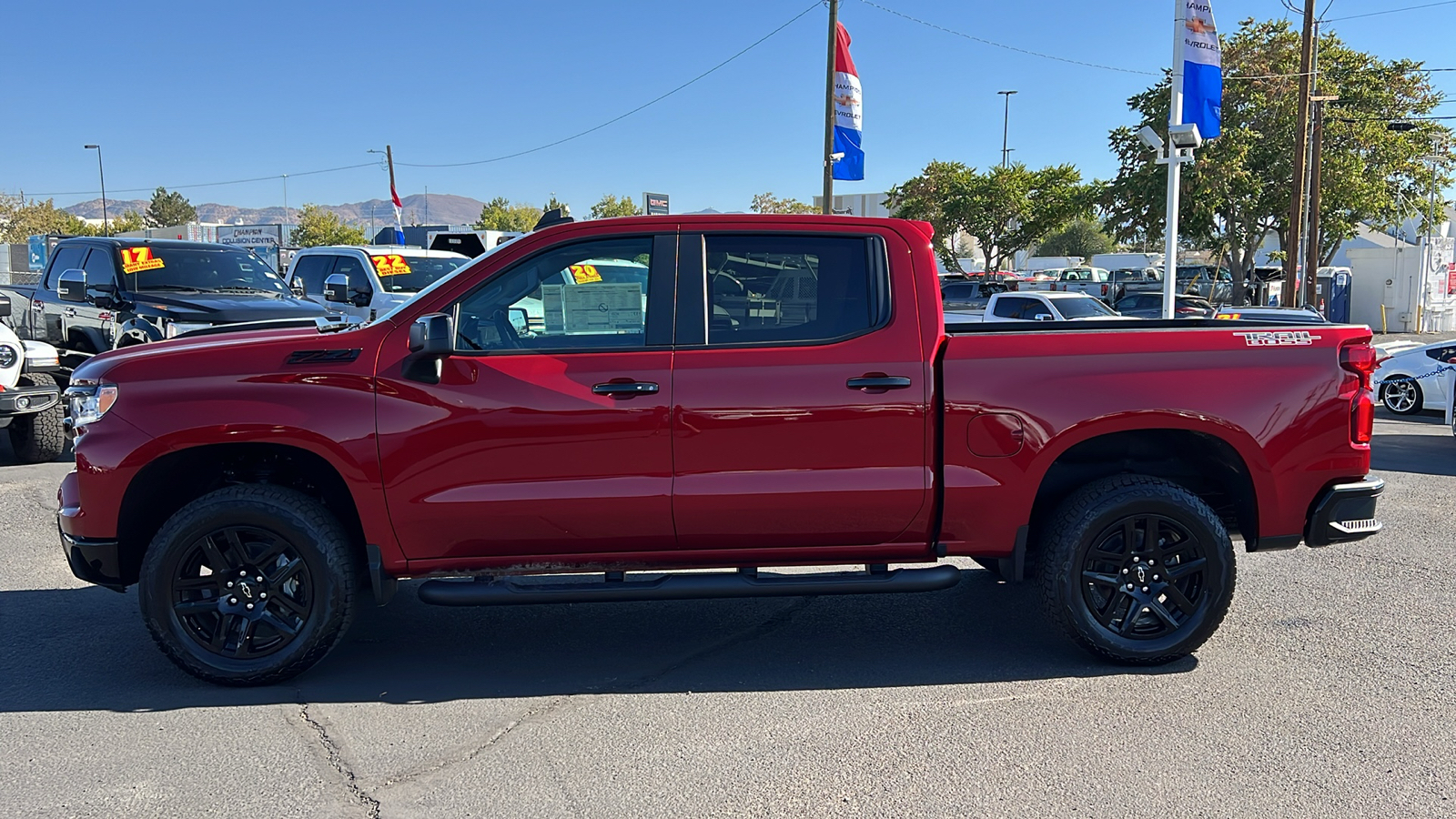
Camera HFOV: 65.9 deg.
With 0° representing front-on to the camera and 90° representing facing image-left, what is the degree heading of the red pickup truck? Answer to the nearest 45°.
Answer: approximately 90°

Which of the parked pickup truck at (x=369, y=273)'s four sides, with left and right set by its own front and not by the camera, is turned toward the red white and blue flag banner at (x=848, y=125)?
left

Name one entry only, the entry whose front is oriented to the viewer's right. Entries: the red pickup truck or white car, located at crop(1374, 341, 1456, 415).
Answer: the white car

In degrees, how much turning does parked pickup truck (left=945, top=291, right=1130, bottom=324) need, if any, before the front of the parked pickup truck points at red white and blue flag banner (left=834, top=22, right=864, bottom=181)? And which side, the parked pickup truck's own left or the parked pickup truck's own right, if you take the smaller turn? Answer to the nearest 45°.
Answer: approximately 135° to the parked pickup truck's own right

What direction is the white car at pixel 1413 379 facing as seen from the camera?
to the viewer's right

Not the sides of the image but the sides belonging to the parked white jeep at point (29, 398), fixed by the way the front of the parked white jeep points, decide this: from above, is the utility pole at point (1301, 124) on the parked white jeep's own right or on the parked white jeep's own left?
on the parked white jeep's own left

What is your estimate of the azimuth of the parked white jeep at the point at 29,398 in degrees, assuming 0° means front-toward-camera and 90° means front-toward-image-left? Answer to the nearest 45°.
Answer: approximately 315°
